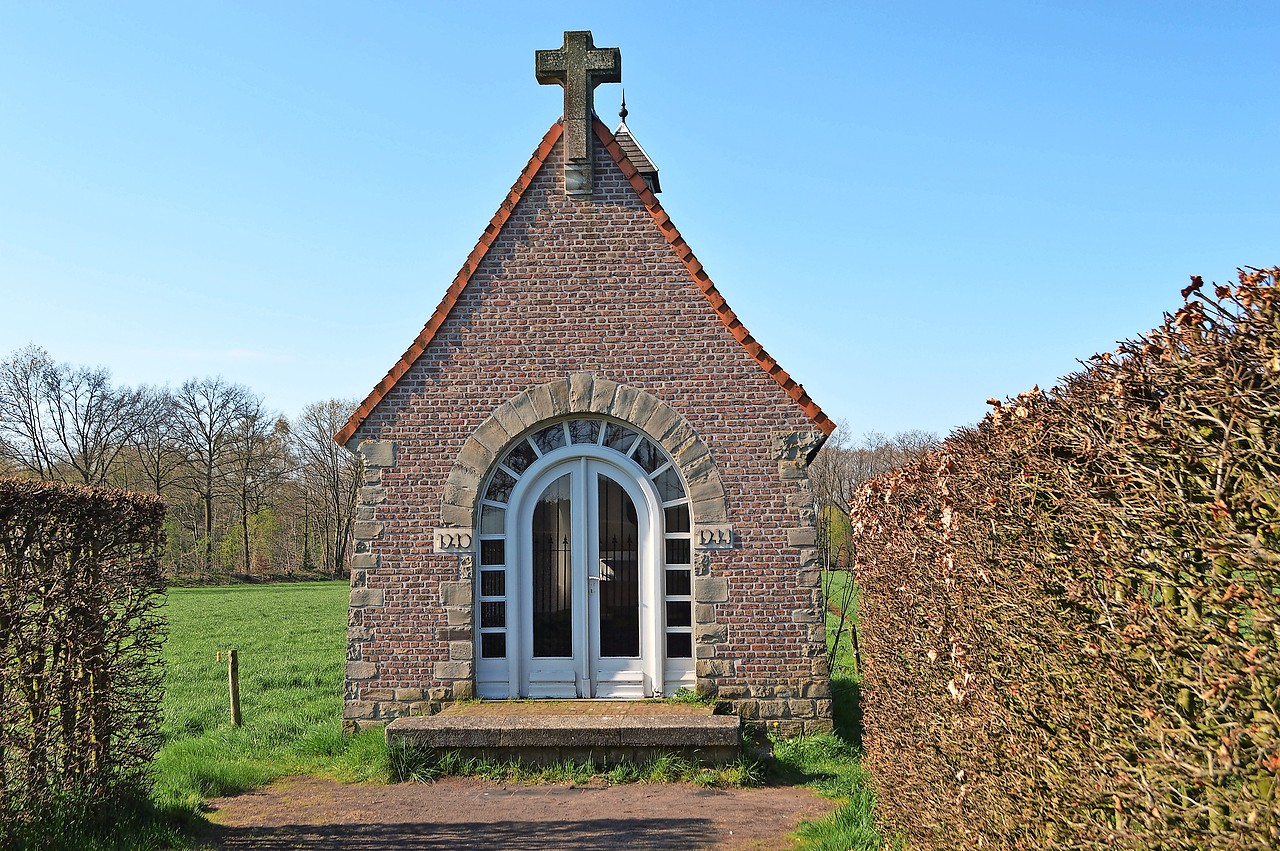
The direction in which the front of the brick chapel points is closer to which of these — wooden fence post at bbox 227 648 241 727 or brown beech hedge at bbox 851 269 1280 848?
the brown beech hedge

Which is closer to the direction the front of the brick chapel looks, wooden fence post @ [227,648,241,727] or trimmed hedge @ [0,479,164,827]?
the trimmed hedge

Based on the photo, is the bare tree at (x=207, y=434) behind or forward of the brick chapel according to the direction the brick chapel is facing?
behind

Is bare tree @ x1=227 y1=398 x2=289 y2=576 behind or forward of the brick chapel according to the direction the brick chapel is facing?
behind

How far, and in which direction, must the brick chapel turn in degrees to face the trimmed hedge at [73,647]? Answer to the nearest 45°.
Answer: approximately 45° to its right

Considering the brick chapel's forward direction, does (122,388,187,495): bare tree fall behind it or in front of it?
behind

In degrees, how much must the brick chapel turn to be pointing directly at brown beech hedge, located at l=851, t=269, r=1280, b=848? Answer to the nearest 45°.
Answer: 0° — it already faces it

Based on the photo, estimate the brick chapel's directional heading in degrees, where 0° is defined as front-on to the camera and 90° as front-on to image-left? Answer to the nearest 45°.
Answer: approximately 0°
